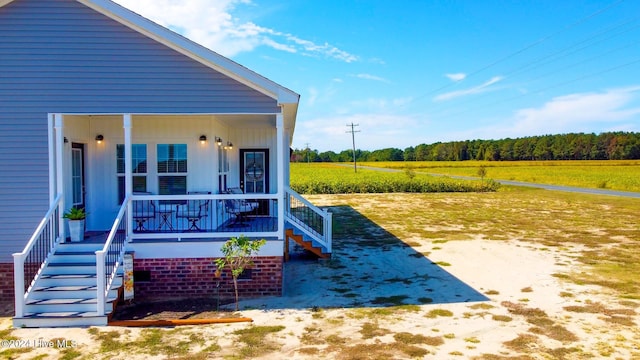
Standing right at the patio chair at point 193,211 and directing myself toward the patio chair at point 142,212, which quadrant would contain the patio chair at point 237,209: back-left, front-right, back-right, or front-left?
back-right

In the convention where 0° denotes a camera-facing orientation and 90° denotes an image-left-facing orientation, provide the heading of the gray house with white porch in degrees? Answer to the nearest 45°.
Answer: approximately 0°

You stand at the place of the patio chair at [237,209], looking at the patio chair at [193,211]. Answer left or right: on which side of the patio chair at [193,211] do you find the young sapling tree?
left
